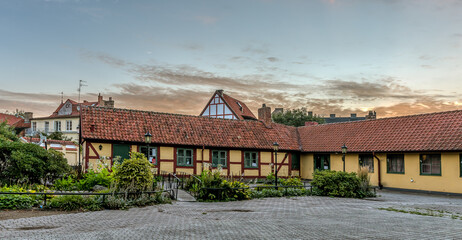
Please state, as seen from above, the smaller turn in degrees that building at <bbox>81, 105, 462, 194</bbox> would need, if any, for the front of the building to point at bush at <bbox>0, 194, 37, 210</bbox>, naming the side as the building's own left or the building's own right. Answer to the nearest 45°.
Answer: approximately 45° to the building's own right

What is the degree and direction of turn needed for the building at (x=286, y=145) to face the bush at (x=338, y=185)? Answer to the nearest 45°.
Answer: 0° — it already faces it

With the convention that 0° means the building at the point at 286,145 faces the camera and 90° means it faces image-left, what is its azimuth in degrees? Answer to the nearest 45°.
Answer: approximately 0°

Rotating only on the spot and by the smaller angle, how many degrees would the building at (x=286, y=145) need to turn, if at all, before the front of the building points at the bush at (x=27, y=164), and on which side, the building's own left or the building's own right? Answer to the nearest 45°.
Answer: approximately 45° to the building's own right

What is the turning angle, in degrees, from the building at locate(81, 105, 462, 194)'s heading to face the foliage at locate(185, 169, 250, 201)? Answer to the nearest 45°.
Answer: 0° — it already faces it

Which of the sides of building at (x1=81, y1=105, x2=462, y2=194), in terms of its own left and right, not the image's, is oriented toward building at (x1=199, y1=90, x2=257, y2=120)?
back
